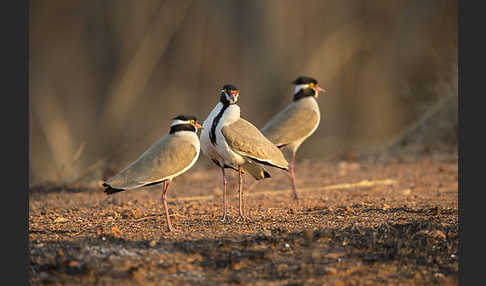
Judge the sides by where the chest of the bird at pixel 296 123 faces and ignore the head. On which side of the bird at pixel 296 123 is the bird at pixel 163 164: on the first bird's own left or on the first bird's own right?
on the first bird's own right

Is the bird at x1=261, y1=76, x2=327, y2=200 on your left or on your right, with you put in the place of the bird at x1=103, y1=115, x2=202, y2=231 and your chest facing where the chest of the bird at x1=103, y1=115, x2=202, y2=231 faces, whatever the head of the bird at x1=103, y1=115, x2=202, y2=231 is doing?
on your left

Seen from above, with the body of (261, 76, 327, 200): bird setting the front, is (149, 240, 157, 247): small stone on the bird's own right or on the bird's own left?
on the bird's own right

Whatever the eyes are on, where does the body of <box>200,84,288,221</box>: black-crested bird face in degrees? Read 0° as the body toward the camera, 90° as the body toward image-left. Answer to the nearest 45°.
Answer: approximately 45°

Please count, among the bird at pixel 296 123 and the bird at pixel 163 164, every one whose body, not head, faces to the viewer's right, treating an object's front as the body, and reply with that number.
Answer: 2

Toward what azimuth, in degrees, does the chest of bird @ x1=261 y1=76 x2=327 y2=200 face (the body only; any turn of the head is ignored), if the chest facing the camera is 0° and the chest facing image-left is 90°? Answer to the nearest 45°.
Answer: approximately 270°

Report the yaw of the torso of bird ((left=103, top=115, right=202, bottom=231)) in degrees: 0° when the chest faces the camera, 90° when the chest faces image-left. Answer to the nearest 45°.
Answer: approximately 270°

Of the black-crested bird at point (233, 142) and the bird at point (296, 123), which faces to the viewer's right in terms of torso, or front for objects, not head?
the bird

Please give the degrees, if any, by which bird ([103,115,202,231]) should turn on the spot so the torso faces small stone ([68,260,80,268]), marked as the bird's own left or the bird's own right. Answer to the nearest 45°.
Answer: approximately 135° to the bird's own right

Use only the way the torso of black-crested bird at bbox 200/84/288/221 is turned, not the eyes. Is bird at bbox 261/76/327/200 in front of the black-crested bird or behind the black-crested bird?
behind

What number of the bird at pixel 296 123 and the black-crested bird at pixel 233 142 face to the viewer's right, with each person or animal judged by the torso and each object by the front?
1
